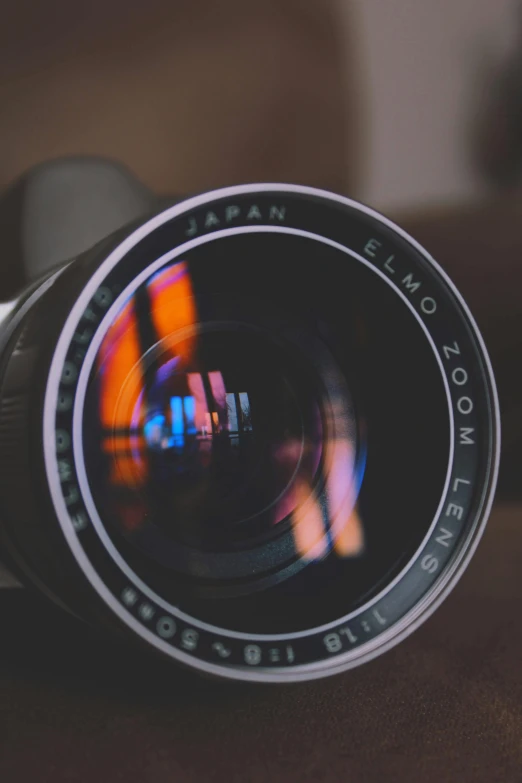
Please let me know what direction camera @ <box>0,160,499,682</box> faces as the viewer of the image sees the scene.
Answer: facing the viewer and to the right of the viewer
